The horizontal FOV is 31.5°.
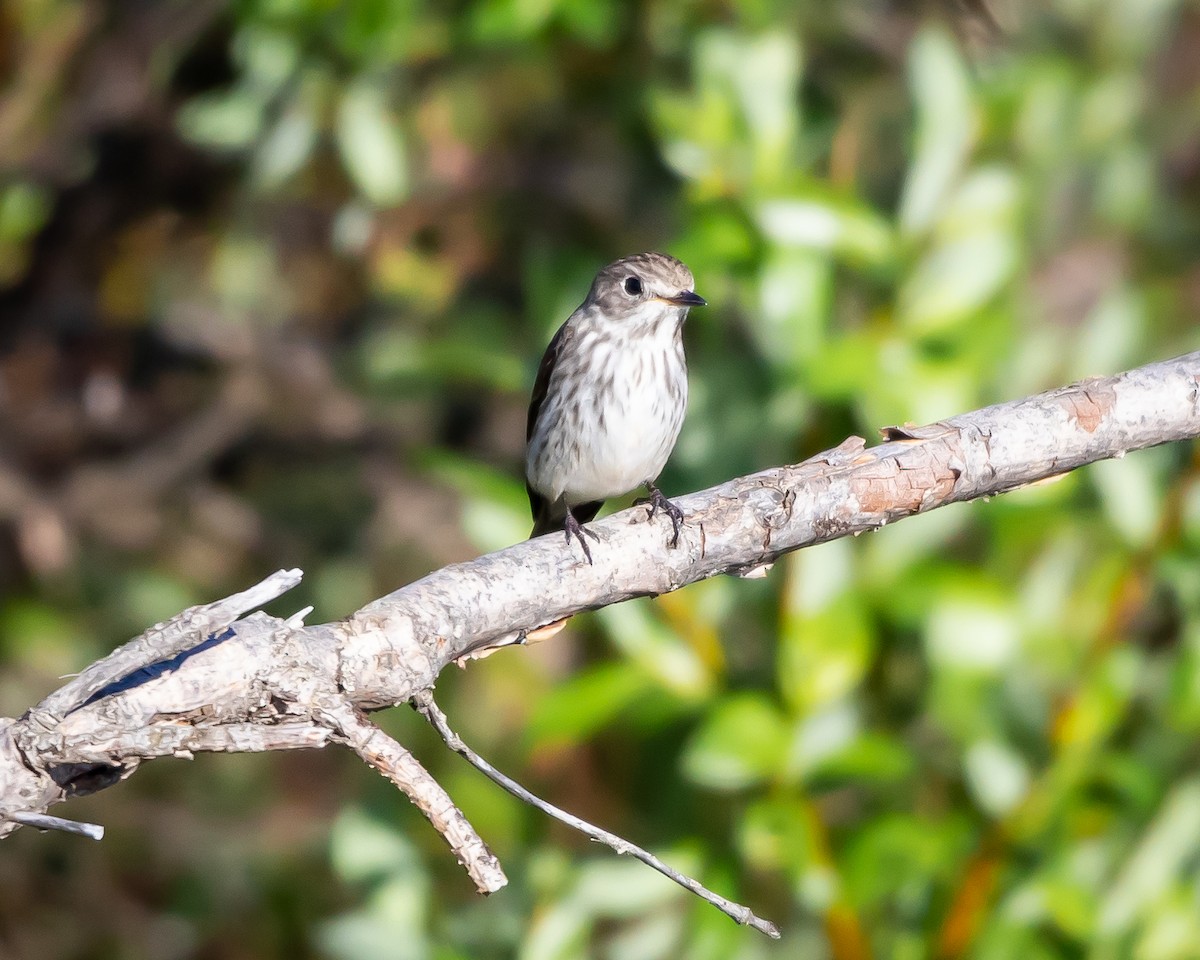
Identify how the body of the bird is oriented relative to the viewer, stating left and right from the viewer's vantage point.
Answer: facing the viewer and to the right of the viewer
